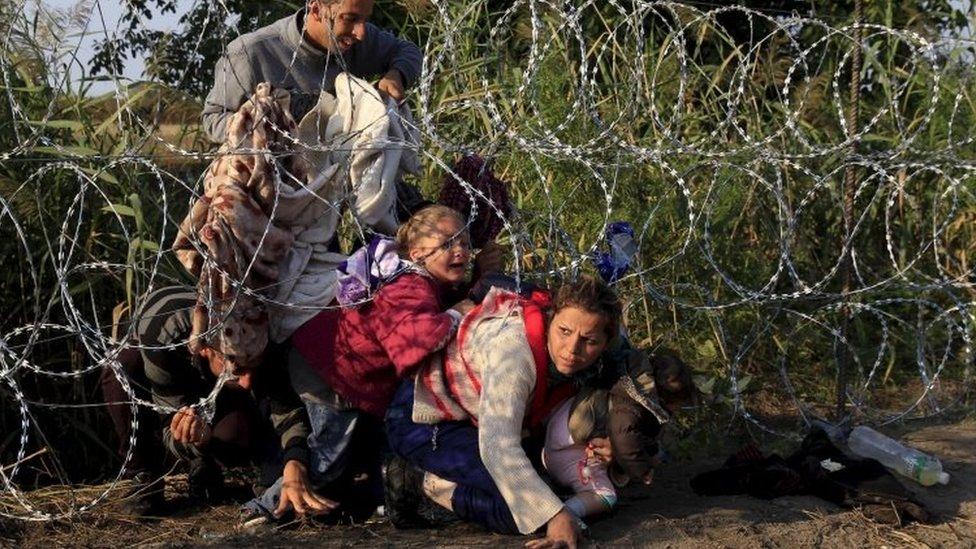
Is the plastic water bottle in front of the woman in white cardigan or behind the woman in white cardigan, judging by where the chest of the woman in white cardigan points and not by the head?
in front

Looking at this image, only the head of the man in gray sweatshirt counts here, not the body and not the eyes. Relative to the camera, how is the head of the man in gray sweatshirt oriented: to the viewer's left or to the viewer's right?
to the viewer's right

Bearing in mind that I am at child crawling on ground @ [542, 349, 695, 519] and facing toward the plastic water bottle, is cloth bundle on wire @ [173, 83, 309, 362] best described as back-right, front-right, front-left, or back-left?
back-left
